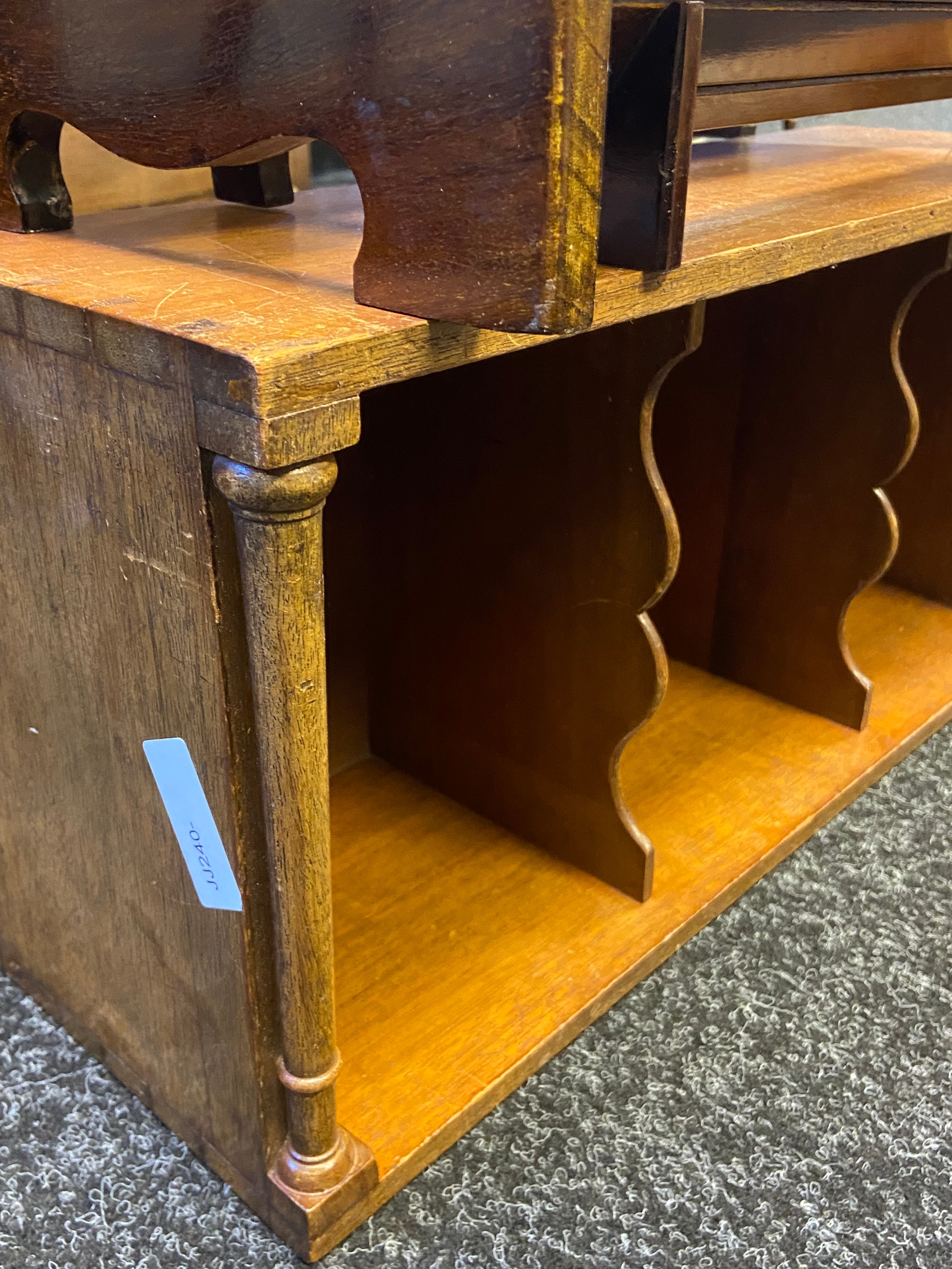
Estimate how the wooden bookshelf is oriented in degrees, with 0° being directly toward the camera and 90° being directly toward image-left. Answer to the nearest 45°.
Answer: approximately 315°
